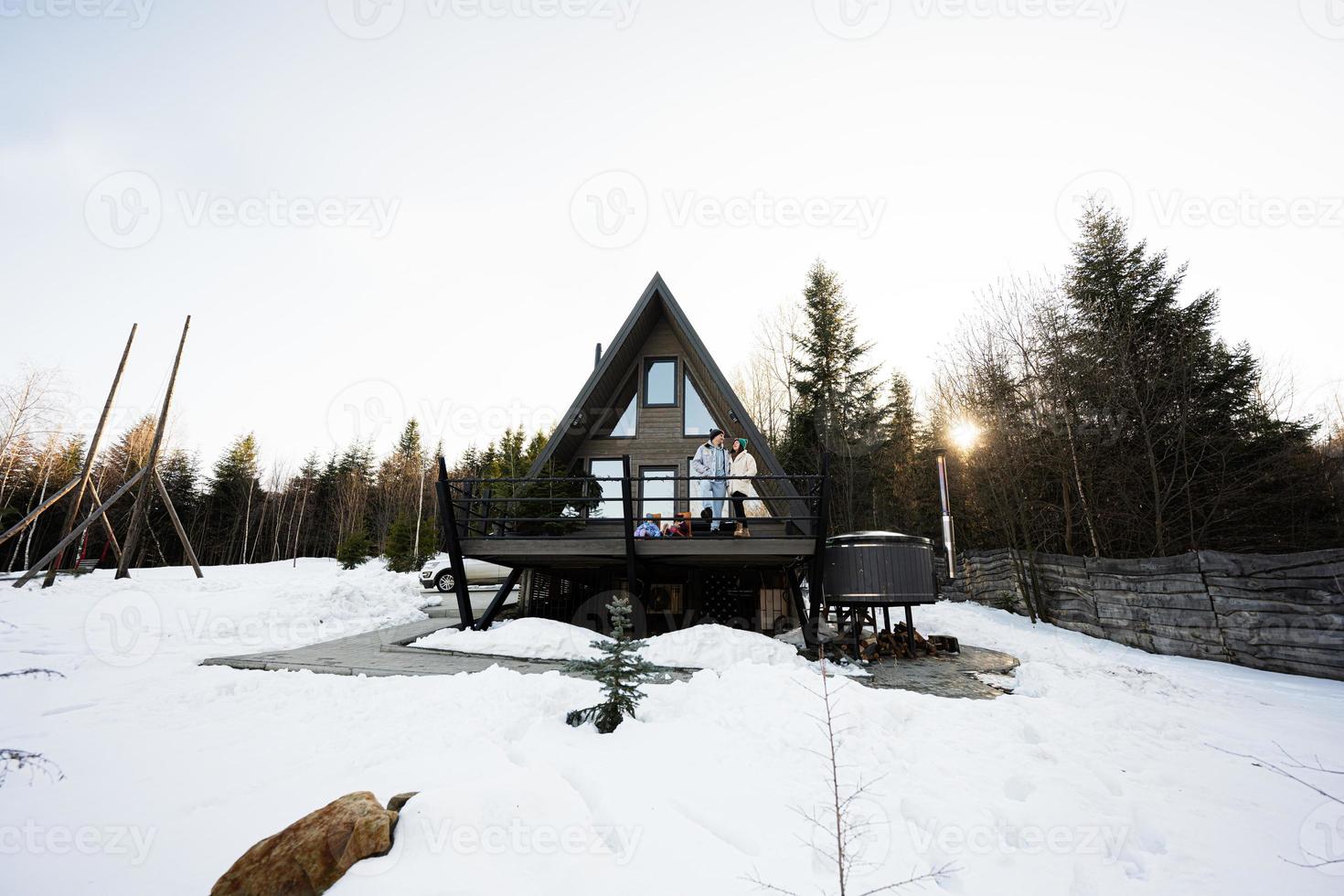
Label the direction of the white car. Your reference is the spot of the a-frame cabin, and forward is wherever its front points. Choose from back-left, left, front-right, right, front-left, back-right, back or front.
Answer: back-right

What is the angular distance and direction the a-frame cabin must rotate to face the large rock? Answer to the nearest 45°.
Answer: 0° — it already faces it

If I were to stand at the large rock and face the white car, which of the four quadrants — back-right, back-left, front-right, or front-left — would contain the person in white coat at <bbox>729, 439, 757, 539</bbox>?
front-right

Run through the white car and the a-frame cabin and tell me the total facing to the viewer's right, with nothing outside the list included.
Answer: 0

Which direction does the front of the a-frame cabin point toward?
toward the camera

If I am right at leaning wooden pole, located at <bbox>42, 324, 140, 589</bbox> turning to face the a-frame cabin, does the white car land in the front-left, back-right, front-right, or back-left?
front-left

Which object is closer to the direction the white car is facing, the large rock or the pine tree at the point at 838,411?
the large rock

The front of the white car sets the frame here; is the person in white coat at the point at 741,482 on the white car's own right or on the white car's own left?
on the white car's own left

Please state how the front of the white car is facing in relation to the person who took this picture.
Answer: facing the viewer and to the left of the viewer

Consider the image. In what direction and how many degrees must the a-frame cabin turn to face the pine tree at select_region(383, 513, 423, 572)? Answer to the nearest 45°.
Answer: approximately 135° to its right

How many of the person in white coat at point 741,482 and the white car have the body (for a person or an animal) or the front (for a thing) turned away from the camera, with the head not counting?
0

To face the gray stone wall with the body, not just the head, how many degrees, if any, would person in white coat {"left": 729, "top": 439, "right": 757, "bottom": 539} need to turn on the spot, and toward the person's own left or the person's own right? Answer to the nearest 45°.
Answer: approximately 135° to the person's own left
